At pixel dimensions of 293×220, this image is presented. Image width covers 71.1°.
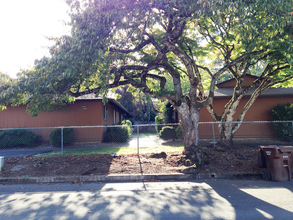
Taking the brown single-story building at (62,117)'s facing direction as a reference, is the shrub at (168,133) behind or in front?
in front

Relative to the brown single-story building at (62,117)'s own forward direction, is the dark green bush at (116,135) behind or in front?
in front

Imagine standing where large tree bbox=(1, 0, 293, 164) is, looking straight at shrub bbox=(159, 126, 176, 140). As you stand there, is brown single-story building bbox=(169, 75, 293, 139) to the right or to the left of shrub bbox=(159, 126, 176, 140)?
right
